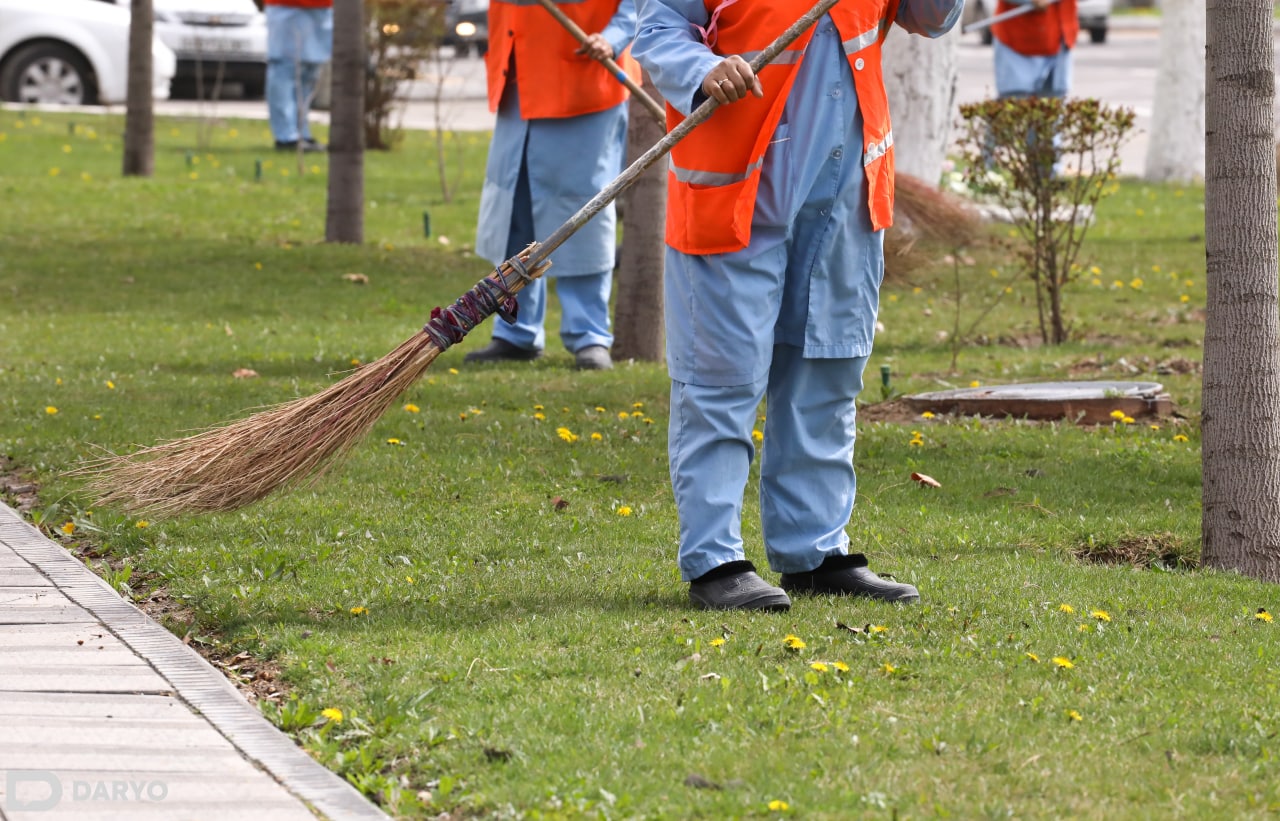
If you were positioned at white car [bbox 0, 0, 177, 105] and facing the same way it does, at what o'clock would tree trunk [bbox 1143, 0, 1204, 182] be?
The tree trunk is roughly at 1 o'clock from the white car.

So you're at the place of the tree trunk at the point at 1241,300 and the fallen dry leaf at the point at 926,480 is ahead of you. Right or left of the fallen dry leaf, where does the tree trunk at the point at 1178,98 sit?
right

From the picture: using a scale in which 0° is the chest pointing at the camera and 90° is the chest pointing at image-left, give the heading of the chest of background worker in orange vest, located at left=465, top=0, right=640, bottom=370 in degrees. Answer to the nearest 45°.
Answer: approximately 45°

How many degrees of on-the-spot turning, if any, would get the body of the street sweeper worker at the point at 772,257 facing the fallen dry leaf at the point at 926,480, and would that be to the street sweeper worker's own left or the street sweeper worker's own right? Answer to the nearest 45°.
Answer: approximately 135° to the street sweeper worker's own left

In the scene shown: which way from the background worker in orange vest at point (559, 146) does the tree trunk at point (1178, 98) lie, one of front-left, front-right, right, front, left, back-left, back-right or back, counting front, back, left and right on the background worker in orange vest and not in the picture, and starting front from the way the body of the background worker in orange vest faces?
back

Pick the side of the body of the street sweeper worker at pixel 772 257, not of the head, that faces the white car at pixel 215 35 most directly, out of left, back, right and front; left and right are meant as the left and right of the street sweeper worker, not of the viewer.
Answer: back

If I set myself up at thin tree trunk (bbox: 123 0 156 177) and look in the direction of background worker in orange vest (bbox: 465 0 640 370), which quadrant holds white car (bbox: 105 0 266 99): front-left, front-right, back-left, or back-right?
back-left

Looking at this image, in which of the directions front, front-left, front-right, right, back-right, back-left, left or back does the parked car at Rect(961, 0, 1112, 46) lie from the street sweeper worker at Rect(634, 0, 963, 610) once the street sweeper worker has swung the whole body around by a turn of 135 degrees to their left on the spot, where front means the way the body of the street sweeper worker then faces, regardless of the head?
front

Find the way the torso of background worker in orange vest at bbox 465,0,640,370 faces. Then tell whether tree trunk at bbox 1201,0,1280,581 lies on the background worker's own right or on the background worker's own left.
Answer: on the background worker's own left
